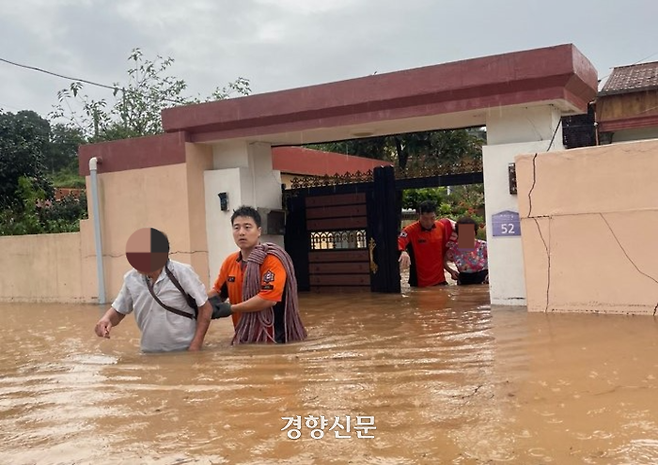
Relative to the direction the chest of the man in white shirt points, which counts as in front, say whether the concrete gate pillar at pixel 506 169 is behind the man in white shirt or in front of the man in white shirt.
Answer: behind

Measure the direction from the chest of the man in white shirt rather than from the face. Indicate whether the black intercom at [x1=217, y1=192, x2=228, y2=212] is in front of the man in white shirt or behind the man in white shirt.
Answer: behind

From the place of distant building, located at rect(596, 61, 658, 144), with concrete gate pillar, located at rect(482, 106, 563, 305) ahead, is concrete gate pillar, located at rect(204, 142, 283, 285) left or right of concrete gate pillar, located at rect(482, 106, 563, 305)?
right

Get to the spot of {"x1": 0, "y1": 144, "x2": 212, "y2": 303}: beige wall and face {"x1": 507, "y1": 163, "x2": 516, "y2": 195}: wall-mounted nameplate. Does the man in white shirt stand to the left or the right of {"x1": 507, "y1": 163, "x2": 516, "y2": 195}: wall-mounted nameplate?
right

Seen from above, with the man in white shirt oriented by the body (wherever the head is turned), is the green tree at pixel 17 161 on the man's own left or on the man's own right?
on the man's own right

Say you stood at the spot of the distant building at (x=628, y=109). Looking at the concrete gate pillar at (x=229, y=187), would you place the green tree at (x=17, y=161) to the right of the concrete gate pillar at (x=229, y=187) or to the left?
right

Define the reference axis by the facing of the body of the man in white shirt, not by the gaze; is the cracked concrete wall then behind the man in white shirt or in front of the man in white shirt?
behind

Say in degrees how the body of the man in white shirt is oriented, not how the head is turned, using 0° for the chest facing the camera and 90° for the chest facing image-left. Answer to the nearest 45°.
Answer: approximately 45°

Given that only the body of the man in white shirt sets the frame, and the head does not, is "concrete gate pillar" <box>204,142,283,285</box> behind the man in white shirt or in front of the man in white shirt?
behind

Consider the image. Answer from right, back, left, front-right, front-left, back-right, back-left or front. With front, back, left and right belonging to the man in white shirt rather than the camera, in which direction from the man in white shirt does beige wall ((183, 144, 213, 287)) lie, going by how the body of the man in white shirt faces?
back-right

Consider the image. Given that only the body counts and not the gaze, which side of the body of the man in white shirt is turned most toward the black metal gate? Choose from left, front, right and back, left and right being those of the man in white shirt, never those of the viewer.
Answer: back

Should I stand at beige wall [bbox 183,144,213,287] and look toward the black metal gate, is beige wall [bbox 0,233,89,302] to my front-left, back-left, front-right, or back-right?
back-left
